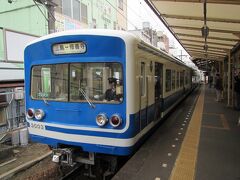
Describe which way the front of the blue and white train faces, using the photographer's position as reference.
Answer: facing the viewer and to the left of the viewer

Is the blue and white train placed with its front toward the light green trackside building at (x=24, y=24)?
no
